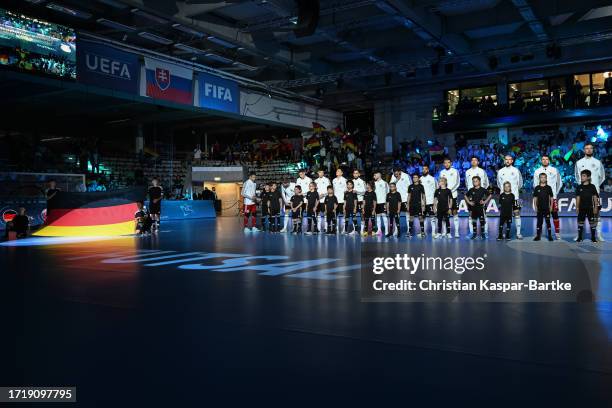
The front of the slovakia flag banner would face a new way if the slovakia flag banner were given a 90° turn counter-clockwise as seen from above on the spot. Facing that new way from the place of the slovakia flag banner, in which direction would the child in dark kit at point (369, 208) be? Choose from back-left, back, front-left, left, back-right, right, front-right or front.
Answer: right

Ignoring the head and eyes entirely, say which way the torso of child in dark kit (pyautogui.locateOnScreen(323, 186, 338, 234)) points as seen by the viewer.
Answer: toward the camera

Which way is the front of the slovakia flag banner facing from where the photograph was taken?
facing the viewer and to the right of the viewer

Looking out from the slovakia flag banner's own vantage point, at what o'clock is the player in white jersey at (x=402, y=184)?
The player in white jersey is roughly at 12 o'clock from the slovakia flag banner.

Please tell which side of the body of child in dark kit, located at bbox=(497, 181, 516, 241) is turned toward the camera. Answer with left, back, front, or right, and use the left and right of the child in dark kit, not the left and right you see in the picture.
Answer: front

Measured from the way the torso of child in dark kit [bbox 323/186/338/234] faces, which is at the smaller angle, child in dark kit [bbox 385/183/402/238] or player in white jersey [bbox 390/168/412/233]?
the child in dark kit

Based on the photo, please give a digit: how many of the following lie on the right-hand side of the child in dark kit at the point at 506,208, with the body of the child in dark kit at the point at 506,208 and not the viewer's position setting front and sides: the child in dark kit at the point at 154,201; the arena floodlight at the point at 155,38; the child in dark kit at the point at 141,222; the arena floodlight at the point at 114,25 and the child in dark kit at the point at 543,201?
4

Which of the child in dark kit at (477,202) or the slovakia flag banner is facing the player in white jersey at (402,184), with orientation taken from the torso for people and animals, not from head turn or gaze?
the slovakia flag banner

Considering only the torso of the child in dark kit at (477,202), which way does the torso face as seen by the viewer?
toward the camera

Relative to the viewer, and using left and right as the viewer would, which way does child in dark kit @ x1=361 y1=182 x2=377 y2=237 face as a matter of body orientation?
facing the viewer and to the left of the viewer

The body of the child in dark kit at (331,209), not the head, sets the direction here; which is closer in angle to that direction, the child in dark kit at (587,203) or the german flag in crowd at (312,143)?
the child in dark kit

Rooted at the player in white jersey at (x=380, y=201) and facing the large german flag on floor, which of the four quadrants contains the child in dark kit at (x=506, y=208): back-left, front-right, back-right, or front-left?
back-left

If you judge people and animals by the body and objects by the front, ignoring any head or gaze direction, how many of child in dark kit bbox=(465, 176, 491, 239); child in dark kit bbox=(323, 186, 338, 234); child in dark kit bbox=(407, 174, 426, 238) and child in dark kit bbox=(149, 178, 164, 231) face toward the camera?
4

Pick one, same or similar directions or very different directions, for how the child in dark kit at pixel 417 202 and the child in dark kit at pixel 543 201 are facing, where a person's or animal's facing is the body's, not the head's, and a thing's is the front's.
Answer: same or similar directions

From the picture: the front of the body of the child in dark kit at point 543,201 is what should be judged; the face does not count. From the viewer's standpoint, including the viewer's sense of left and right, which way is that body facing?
facing the viewer

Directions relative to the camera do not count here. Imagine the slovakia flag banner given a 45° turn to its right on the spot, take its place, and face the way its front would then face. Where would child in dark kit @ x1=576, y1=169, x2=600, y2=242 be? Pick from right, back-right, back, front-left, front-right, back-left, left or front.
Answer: front-left

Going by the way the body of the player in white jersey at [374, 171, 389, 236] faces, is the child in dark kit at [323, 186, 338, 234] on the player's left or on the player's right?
on the player's right
